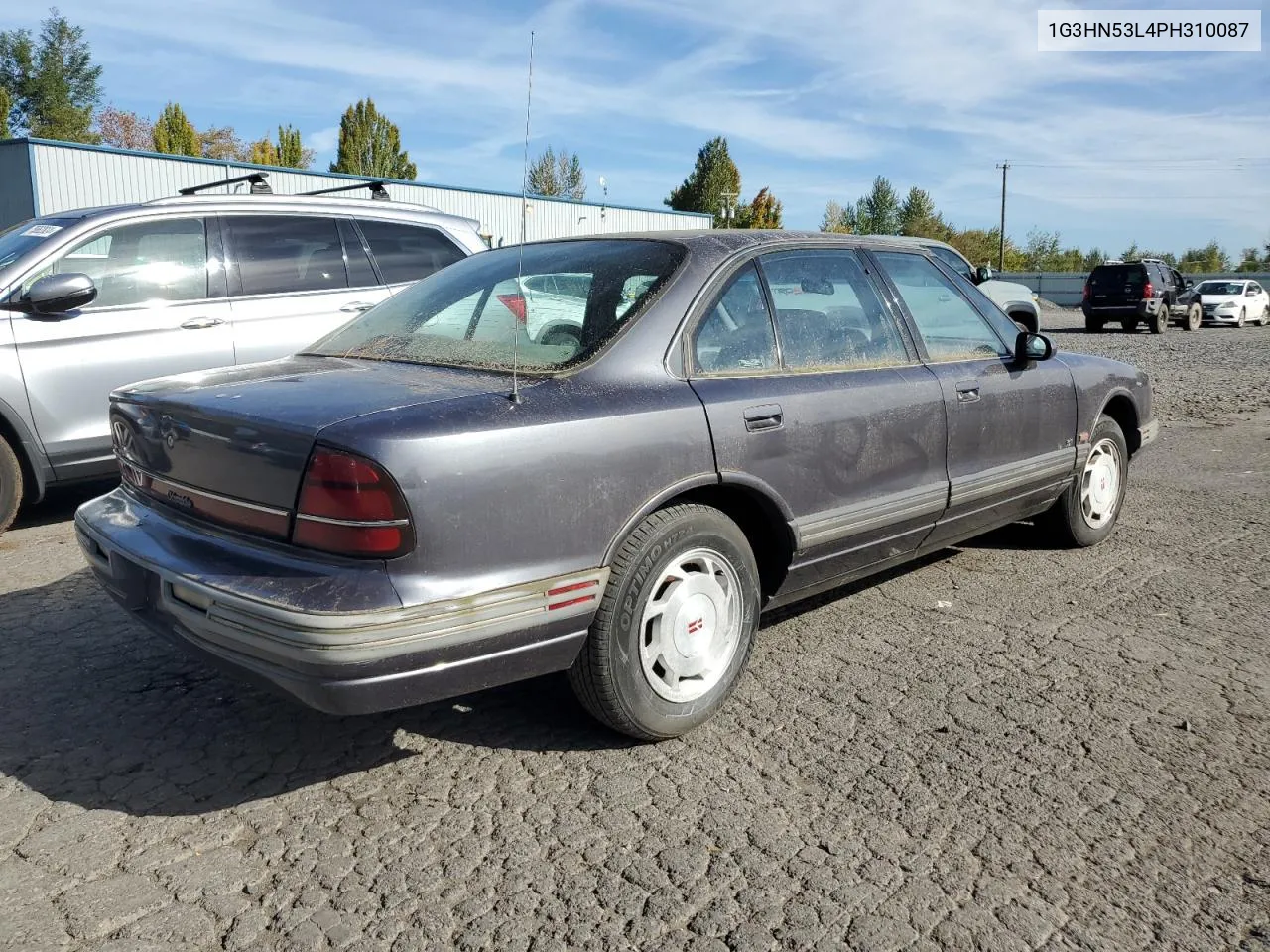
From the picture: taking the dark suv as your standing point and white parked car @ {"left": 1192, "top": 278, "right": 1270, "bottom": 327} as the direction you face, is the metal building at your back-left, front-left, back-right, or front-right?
back-left

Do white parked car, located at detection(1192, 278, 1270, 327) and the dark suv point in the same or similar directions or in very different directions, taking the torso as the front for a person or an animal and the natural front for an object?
very different directions

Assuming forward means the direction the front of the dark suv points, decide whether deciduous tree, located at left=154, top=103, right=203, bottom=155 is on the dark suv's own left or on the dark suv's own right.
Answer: on the dark suv's own left

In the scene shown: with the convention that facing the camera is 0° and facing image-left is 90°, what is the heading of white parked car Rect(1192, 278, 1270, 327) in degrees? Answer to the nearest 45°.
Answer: approximately 45°

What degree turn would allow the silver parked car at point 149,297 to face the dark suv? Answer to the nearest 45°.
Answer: approximately 180°

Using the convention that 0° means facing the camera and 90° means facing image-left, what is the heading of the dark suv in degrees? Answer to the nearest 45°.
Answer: approximately 225°
